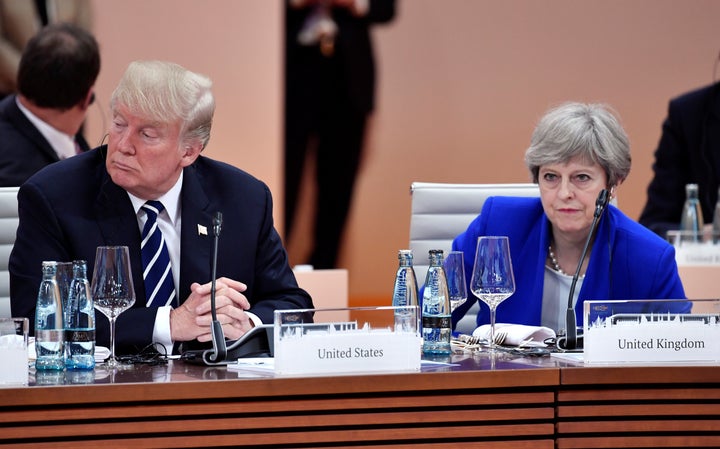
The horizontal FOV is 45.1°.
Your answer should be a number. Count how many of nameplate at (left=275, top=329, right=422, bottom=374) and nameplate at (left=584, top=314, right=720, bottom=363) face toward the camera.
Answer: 2

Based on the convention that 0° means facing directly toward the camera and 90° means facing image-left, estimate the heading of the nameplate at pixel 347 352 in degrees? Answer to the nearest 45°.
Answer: approximately 0°

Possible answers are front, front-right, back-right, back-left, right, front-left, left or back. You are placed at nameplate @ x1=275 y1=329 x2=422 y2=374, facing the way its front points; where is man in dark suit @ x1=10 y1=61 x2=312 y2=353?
back-right

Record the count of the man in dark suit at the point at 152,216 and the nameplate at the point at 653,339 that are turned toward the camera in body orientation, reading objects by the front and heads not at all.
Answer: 2

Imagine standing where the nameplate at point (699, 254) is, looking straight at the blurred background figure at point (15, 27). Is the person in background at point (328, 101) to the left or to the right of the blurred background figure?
right

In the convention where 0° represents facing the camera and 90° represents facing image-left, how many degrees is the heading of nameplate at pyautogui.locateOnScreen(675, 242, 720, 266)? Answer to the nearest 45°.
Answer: approximately 0°
